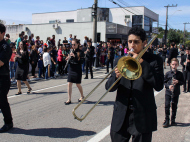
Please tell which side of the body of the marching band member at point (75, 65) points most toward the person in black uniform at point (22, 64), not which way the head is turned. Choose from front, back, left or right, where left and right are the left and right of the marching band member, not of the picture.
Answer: right

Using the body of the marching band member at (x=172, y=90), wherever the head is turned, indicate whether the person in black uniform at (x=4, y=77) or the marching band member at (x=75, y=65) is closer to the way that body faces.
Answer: the person in black uniform

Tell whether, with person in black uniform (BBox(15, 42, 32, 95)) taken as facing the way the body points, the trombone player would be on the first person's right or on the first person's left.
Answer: on the first person's left

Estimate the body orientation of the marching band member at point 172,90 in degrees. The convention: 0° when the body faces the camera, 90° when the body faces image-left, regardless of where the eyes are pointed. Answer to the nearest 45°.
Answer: approximately 0°

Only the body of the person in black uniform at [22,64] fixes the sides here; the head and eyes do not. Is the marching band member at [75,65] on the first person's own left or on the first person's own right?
on the first person's own left

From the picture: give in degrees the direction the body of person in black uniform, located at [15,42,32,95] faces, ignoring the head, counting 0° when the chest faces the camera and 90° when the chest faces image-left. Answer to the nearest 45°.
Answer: approximately 45°

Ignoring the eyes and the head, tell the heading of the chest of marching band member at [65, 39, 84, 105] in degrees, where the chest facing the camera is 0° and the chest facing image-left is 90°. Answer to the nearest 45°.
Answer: approximately 45°

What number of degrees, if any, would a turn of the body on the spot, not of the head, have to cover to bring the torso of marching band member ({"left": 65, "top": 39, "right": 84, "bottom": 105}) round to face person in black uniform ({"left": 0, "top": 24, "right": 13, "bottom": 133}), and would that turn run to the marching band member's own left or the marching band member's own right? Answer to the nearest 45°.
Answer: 0° — they already face them
